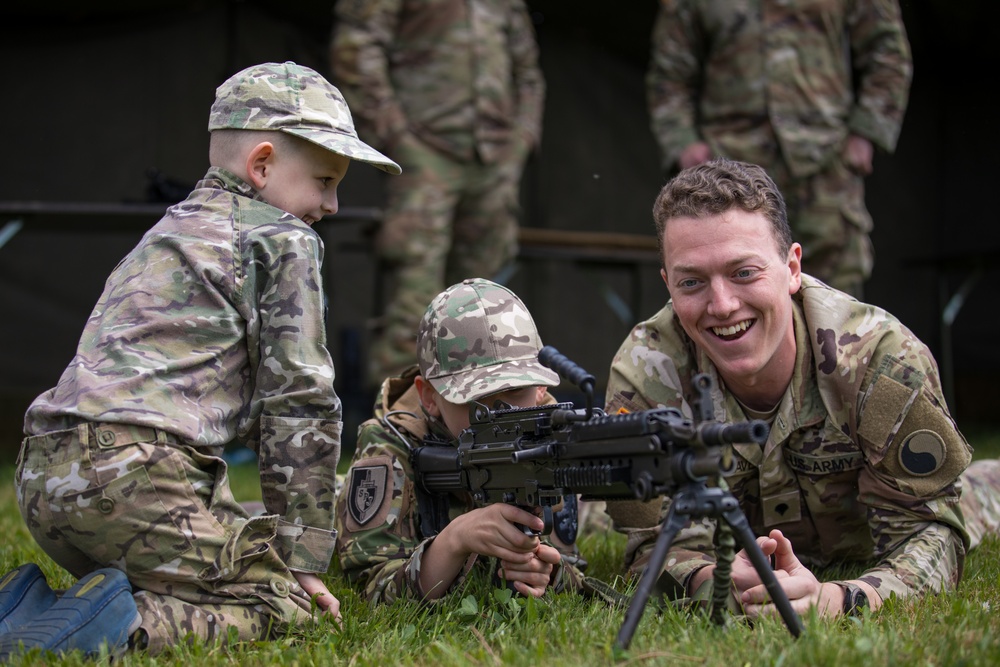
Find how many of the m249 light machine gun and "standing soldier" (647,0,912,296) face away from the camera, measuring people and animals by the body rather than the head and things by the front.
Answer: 0

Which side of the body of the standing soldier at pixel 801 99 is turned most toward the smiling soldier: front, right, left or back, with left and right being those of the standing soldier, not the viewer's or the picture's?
front

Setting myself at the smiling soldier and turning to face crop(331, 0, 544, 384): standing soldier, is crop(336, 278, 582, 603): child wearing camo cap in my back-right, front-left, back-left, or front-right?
front-left

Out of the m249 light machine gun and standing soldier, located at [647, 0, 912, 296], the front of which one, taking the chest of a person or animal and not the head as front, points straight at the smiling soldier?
the standing soldier

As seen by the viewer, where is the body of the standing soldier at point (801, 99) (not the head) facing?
toward the camera

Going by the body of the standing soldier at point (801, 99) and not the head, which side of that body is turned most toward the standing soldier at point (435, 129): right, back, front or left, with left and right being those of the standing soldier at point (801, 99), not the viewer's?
right

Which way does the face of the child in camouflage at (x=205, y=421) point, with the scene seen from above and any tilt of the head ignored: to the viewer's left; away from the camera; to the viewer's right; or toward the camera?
to the viewer's right

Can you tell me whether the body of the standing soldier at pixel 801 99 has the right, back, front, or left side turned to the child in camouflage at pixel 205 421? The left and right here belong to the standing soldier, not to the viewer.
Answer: front

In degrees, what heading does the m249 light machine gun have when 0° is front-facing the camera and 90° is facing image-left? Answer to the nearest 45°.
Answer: approximately 315°
